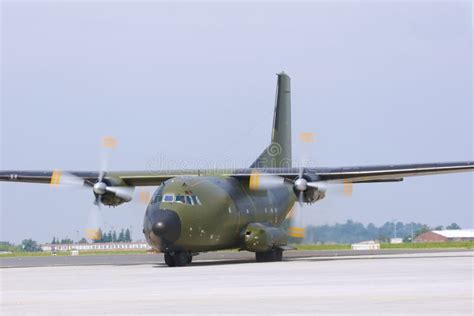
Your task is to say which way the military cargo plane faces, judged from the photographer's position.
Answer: facing the viewer and to the left of the viewer
